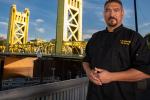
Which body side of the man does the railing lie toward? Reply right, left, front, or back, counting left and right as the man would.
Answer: right

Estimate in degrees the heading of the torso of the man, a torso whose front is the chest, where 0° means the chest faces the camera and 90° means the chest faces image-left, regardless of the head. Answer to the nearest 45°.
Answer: approximately 45°
